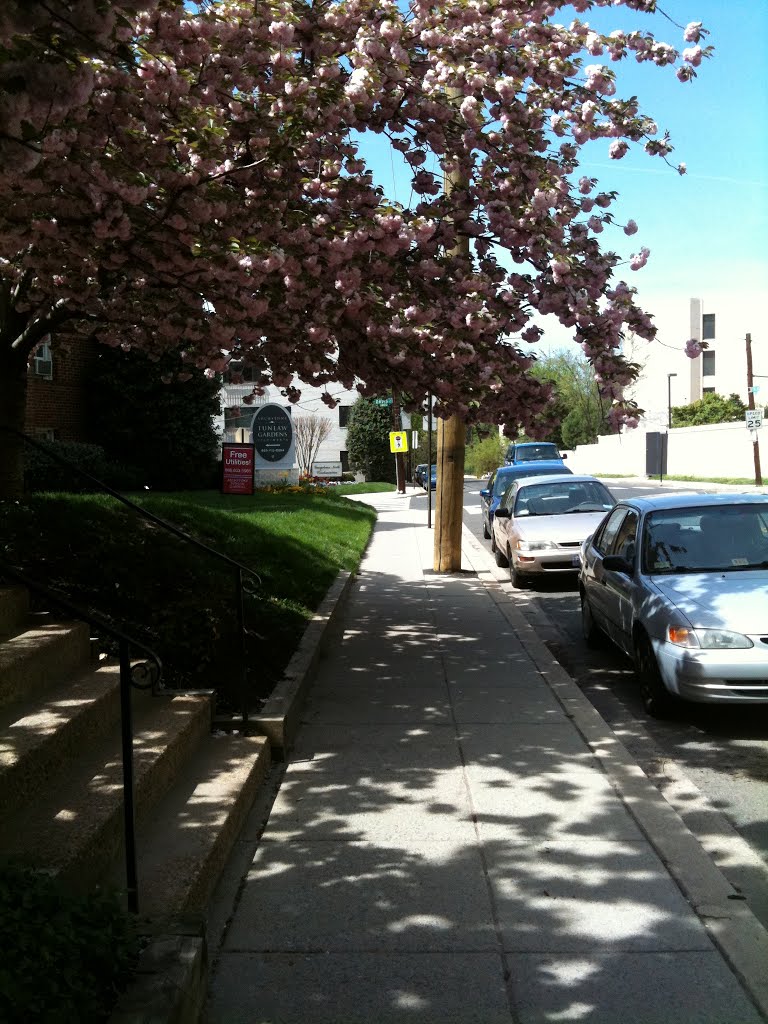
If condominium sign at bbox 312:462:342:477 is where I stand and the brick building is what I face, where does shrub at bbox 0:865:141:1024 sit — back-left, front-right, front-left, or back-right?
front-left

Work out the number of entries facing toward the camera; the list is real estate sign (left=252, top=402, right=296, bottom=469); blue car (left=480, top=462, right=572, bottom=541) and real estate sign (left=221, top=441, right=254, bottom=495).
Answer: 3

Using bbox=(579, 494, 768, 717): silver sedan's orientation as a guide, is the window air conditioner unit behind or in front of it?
behind

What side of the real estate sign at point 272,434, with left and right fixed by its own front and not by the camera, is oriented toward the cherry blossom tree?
front

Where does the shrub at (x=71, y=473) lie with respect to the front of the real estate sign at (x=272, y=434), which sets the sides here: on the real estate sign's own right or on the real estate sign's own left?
on the real estate sign's own right

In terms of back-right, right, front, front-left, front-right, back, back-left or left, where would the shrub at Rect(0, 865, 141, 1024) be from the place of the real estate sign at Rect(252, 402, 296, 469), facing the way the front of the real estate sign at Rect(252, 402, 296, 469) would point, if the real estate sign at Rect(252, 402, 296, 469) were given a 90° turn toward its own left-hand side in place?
right

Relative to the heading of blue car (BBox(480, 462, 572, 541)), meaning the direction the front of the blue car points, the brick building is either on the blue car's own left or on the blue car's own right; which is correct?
on the blue car's own right

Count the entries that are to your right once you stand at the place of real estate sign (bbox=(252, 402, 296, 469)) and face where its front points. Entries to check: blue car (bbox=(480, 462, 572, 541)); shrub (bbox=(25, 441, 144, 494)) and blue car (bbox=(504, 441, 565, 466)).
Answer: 1

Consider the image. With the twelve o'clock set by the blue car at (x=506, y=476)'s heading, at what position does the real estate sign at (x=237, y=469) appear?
The real estate sign is roughly at 3 o'clock from the blue car.

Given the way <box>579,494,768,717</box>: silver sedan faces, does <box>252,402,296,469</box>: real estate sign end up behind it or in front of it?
behind

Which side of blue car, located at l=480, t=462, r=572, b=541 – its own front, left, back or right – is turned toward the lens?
front

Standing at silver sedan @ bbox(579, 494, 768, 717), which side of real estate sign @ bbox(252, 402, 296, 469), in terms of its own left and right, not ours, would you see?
front

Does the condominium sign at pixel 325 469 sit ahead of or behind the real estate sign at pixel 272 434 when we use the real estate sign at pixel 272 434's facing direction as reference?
behind

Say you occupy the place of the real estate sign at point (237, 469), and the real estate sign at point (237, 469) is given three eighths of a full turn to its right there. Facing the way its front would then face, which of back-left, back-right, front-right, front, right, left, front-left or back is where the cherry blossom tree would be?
back-left

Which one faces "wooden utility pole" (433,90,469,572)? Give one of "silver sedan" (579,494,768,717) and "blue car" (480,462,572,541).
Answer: the blue car

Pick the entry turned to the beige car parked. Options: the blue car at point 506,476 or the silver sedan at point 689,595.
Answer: the blue car

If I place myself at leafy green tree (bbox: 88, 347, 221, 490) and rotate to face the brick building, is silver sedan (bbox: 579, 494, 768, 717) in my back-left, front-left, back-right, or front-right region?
front-left

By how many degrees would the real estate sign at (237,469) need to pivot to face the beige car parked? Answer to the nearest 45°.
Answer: approximately 45° to its left

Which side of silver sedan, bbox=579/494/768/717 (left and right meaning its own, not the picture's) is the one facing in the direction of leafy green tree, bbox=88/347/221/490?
back
